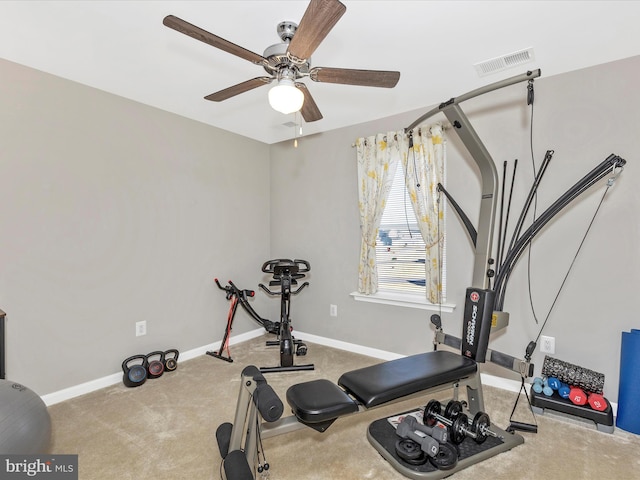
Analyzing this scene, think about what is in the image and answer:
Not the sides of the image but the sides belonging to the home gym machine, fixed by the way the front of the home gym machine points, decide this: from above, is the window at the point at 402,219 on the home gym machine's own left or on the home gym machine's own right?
on the home gym machine's own right

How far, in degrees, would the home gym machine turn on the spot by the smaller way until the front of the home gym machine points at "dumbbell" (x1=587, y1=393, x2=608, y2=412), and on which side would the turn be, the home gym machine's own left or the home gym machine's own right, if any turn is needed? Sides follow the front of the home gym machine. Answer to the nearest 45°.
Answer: approximately 180°

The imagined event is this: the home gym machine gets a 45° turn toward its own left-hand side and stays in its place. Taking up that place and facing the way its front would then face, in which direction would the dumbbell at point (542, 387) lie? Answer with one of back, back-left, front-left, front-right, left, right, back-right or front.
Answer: back-left

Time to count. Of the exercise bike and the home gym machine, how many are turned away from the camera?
0

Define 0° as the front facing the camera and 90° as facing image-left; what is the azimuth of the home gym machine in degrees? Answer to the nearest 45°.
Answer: approximately 45°

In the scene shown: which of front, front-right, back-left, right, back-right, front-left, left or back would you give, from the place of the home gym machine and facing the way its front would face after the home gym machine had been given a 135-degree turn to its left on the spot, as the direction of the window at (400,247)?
left
